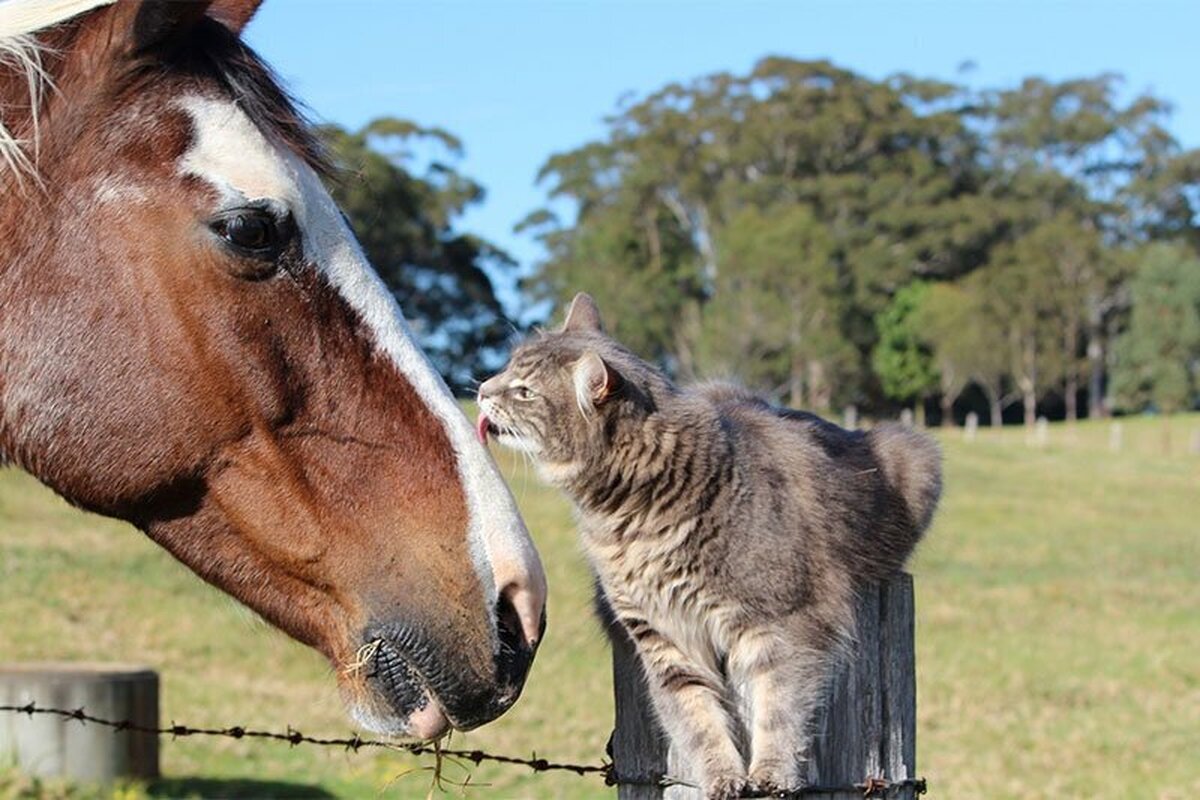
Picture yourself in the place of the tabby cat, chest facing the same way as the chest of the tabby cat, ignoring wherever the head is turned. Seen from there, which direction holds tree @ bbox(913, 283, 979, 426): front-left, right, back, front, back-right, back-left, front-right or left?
back-right

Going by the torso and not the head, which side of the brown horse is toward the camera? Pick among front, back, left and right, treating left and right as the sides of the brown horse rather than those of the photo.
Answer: right

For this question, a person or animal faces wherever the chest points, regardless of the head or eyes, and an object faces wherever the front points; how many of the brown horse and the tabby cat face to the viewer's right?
1

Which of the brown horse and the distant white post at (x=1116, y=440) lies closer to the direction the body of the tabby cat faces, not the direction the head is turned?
the brown horse

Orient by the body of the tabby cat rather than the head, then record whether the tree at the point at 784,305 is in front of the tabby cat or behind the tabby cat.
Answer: behind

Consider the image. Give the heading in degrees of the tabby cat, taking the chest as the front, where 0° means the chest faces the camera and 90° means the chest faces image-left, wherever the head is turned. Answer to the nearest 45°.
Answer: approximately 45°

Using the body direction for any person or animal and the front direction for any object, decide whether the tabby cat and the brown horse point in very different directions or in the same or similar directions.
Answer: very different directions

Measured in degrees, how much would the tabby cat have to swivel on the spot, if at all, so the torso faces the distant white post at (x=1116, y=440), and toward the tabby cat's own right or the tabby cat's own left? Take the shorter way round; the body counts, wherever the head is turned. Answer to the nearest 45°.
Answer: approximately 135° to the tabby cat's own right

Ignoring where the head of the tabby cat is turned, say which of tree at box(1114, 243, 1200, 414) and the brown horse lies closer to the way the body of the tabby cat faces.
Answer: the brown horse

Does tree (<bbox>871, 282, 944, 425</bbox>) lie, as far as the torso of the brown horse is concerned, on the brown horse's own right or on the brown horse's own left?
on the brown horse's own left

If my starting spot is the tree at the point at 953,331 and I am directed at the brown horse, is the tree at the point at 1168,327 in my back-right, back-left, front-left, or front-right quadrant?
back-left

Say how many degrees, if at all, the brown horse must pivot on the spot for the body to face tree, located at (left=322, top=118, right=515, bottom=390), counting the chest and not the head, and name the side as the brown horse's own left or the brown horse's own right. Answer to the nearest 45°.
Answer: approximately 90° to the brown horse's own left

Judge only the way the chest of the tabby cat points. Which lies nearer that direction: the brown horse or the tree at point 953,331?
the brown horse
